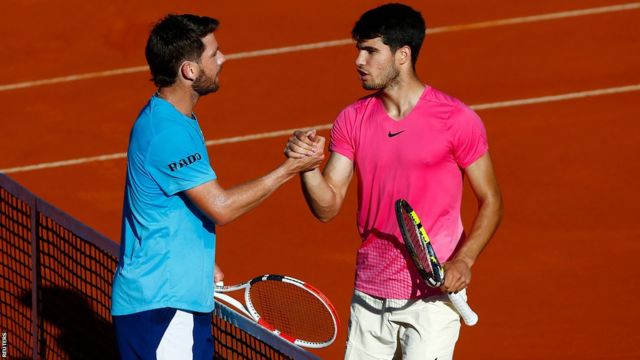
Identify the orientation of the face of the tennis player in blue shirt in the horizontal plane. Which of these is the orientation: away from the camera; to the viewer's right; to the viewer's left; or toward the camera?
to the viewer's right

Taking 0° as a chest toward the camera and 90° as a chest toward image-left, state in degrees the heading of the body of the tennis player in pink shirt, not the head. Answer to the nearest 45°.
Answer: approximately 45°
